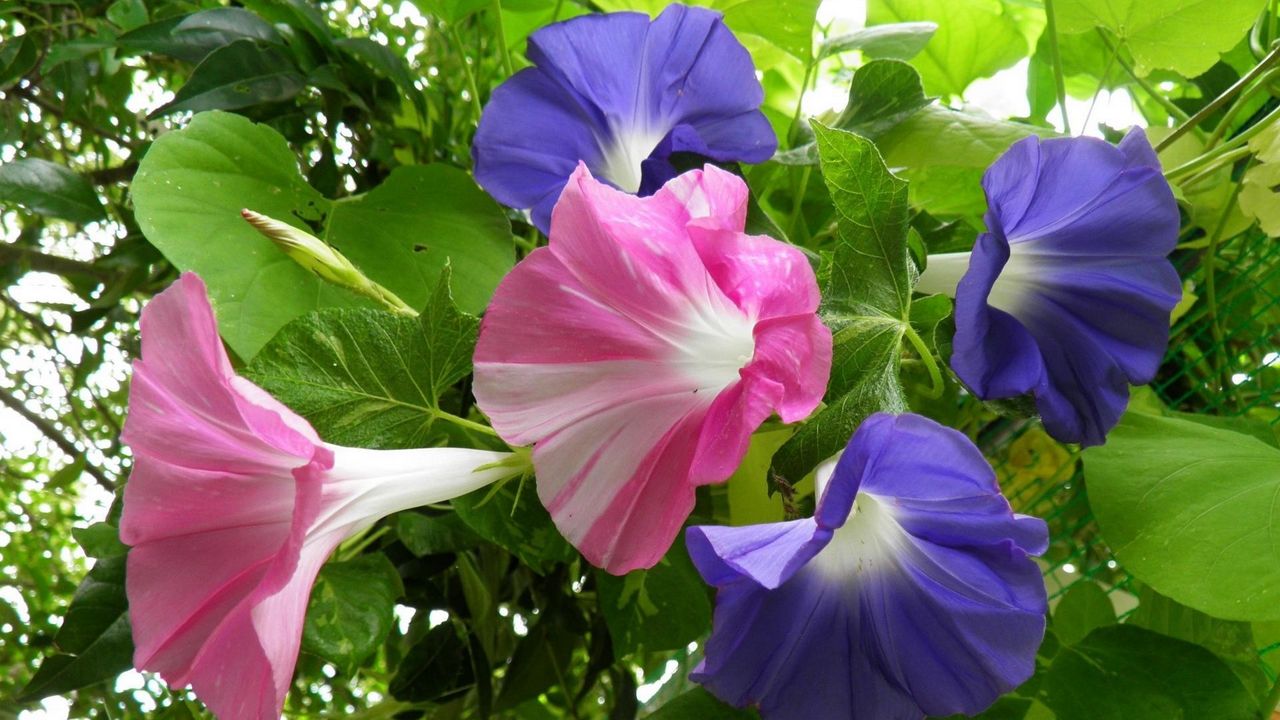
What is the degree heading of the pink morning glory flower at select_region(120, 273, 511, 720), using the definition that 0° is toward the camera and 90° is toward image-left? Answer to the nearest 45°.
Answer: approximately 90°

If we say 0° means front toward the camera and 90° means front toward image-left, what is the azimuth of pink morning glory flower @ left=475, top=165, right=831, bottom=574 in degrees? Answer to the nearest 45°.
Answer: approximately 45°

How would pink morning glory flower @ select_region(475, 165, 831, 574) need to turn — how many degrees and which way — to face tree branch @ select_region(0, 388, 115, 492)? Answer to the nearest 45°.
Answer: approximately 90° to its right
